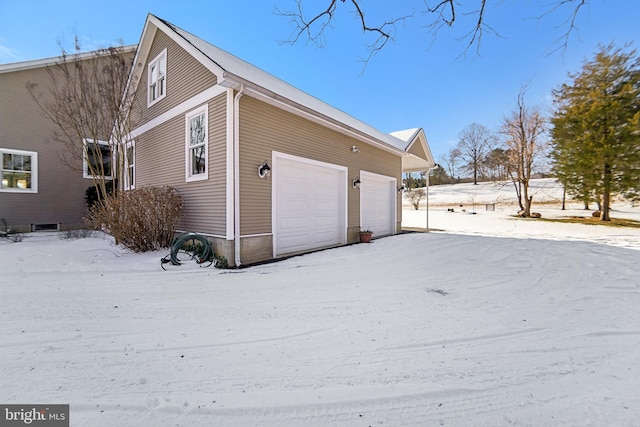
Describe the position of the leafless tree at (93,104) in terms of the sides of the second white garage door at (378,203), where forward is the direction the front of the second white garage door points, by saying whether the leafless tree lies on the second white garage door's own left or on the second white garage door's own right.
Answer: on the second white garage door's own right

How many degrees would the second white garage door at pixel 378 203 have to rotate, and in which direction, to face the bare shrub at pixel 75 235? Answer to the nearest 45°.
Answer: approximately 135° to its right

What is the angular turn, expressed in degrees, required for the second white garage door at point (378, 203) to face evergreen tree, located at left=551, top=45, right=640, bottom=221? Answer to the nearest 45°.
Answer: approximately 90° to its left

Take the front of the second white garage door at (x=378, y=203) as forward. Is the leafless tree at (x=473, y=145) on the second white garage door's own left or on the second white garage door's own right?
on the second white garage door's own left

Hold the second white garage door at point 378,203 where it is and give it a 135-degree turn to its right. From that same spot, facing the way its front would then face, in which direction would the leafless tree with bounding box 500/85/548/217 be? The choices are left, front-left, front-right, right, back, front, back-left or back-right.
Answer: back-right
